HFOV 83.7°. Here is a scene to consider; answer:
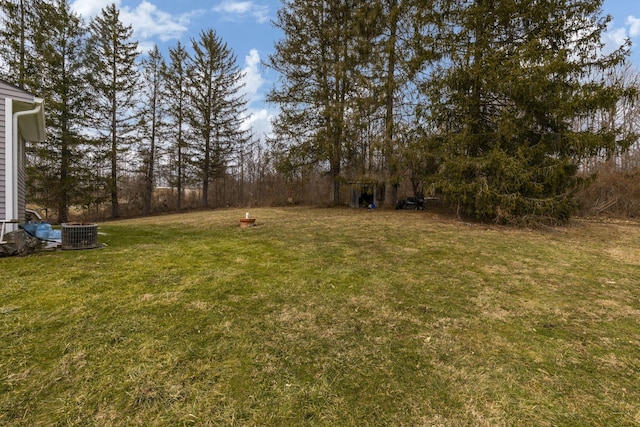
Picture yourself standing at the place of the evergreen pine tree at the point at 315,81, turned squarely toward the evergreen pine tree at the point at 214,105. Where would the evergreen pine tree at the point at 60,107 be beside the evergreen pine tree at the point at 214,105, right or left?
left
